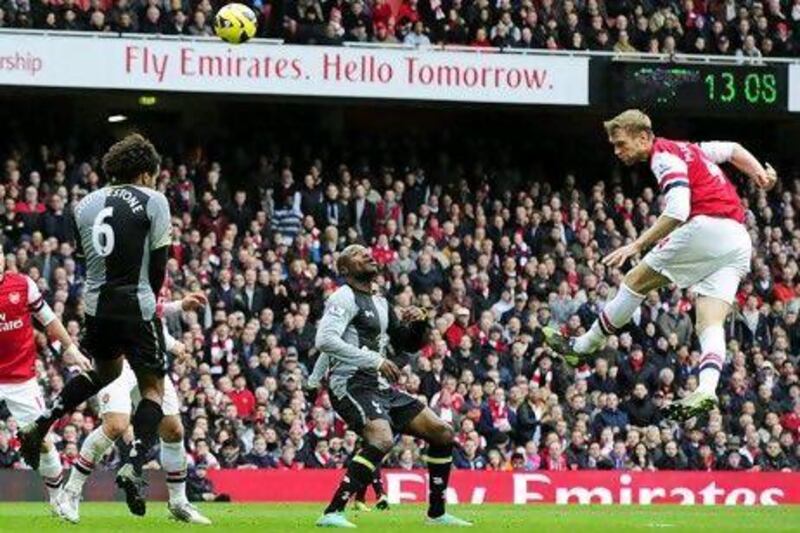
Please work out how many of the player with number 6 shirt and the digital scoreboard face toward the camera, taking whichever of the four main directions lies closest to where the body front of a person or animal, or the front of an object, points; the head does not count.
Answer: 1

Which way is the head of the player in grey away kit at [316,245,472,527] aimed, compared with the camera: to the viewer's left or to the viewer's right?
to the viewer's right

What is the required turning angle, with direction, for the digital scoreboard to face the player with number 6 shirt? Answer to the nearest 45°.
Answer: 0° — it already faces them

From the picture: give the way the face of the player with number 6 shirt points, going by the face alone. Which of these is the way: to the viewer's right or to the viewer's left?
to the viewer's right

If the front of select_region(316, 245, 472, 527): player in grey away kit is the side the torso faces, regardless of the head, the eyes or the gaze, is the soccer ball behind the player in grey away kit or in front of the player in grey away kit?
behind

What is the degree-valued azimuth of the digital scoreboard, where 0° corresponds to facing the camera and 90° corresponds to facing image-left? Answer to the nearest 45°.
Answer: approximately 0°

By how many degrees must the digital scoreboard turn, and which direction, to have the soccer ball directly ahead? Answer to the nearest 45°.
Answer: approximately 45° to its right

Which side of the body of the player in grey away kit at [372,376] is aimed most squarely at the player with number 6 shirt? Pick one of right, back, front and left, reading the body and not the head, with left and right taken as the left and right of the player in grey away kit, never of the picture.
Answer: right

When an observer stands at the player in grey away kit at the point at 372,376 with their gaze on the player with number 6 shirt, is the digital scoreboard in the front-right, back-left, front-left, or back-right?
back-right

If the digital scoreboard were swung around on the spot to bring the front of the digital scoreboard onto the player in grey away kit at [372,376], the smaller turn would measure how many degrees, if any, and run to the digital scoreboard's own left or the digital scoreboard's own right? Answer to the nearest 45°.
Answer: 0° — it already faces them

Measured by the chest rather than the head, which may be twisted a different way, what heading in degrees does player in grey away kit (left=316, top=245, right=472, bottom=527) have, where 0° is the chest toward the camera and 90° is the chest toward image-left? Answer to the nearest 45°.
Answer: approximately 315°
